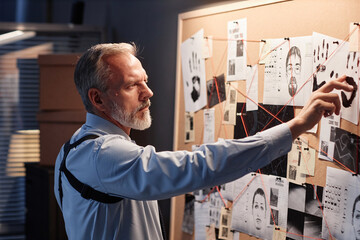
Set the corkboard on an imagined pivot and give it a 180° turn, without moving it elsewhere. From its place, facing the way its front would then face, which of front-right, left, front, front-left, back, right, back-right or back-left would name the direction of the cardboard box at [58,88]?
left

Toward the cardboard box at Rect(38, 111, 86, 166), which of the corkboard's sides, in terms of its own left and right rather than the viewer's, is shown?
right

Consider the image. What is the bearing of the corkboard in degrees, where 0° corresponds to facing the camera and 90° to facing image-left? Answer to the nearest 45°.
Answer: approximately 45°
